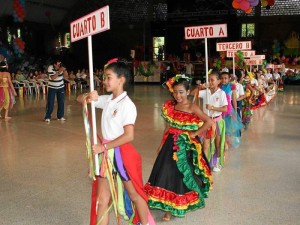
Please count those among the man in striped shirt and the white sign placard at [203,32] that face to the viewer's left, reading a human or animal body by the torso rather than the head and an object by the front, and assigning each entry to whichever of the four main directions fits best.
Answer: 0

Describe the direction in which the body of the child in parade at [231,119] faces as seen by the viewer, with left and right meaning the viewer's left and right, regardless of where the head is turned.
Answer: facing the viewer and to the left of the viewer

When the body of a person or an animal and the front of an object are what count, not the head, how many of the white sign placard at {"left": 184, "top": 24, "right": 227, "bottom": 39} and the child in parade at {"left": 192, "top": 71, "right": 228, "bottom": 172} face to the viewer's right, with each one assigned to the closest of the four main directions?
0

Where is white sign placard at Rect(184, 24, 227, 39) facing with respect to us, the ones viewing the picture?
facing the viewer

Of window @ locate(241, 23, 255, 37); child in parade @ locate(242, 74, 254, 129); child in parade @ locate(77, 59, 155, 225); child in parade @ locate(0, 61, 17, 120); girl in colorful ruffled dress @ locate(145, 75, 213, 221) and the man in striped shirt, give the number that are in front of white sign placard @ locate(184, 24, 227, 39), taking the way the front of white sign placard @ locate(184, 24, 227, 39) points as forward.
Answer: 2

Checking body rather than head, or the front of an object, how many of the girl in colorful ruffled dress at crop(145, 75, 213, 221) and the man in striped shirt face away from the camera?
0

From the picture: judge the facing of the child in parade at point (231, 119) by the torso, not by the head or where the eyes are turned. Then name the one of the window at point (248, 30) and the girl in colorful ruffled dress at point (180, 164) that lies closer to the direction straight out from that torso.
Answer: the girl in colorful ruffled dress

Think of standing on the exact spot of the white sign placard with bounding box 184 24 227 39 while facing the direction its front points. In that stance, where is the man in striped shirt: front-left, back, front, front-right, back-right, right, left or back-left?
back-right

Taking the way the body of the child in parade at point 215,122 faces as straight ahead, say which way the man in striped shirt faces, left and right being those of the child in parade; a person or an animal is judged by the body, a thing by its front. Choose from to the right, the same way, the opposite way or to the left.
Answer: to the left

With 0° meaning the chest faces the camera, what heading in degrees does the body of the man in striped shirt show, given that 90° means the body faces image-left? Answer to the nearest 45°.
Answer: approximately 315°

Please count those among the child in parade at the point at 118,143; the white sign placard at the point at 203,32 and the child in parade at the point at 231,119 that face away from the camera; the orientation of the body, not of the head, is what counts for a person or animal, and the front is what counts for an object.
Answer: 0

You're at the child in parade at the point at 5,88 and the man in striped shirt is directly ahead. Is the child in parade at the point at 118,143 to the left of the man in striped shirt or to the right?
right

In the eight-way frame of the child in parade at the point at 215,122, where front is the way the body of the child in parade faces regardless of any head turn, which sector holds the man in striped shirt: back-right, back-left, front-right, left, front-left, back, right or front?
right
